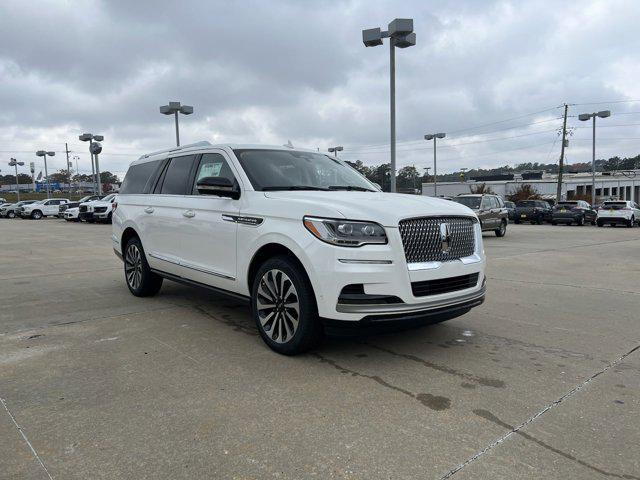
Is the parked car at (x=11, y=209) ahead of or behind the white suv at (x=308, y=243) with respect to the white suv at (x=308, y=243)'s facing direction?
behind

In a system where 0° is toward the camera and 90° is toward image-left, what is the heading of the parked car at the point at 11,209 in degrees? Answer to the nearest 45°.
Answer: approximately 45°

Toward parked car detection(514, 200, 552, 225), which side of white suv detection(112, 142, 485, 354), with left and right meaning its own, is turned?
left

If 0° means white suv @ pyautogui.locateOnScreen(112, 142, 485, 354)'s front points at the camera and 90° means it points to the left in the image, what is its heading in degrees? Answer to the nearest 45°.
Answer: approximately 315°
